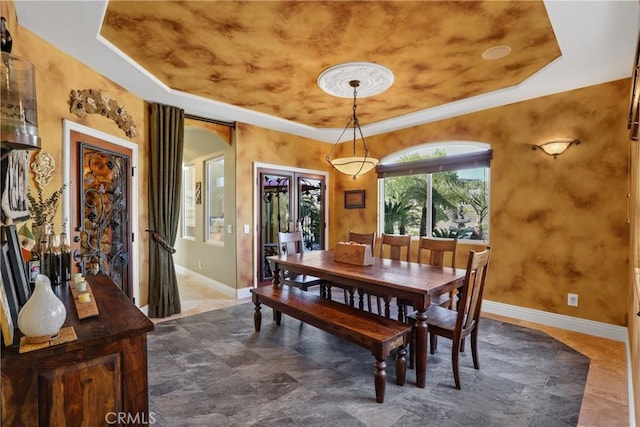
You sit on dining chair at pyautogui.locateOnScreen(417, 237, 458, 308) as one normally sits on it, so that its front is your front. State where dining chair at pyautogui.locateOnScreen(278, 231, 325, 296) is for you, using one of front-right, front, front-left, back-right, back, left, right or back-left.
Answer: front-right

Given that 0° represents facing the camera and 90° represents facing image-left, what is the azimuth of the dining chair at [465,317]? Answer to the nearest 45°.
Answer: approximately 135°

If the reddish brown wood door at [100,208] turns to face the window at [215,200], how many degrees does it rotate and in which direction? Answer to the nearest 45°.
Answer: approximately 90° to its left

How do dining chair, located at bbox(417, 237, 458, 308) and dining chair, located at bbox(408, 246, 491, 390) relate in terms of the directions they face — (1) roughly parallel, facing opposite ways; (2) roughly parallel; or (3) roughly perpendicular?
roughly perpendicular

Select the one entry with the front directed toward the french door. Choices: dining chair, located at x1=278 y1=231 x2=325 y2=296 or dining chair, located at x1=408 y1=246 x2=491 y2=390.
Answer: dining chair, located at x1=408 y1=246 x2=491 y2=390

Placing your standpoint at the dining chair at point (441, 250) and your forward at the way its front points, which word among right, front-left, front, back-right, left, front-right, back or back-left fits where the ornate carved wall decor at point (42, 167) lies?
front

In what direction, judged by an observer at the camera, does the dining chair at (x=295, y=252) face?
facing the viewer and to the right of the viewer

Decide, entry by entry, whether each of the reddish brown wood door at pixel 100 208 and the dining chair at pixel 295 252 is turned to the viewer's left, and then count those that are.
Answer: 0

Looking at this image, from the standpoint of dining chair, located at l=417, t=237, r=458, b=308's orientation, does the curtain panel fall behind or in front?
in front

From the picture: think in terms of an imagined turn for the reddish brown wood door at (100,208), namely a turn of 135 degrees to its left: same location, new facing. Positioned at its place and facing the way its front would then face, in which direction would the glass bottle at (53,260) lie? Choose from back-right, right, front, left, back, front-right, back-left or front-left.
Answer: back

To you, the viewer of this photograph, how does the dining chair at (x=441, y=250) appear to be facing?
facing the viewer and to the left of the viewer

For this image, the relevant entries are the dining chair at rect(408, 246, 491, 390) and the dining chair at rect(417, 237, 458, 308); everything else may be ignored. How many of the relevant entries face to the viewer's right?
0

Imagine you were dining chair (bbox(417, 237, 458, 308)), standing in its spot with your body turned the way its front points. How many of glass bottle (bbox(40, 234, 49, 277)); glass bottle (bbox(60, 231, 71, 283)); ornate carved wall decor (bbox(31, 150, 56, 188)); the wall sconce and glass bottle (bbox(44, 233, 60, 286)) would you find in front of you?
4

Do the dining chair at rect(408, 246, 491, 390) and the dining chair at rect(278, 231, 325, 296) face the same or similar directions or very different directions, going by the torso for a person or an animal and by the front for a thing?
very different directions

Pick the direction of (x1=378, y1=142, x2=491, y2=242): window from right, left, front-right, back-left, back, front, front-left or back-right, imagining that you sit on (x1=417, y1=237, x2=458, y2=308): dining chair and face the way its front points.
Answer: back-right

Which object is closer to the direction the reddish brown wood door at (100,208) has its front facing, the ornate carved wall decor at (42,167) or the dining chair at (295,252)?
the dining chair

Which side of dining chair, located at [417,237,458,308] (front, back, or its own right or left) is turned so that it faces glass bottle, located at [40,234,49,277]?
front

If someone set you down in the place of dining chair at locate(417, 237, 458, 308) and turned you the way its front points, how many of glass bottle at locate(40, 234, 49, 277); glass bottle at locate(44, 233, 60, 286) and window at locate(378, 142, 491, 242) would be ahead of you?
2

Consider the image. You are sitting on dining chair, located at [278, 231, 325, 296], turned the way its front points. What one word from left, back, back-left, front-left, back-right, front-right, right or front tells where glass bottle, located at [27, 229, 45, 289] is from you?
right
